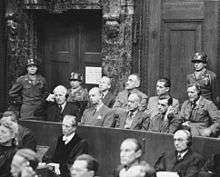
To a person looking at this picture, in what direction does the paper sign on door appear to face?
facing the viewer

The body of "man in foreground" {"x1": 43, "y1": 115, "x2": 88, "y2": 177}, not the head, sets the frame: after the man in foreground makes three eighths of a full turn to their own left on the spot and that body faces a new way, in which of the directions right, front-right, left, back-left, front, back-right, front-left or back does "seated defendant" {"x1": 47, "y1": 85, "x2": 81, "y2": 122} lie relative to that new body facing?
left

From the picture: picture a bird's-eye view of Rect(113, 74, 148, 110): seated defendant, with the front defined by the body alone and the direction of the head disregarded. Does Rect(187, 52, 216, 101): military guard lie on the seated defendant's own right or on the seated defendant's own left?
on the seated defendant's own left

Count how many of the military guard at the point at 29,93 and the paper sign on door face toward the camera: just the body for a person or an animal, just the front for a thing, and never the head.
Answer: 2

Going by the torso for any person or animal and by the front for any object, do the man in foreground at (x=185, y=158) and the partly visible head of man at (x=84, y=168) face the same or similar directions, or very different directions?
same or similar directions

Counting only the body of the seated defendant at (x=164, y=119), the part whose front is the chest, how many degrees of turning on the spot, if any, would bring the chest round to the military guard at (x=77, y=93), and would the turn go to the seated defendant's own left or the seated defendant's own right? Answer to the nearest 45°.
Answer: approximately 90° to the seated defendant's own right

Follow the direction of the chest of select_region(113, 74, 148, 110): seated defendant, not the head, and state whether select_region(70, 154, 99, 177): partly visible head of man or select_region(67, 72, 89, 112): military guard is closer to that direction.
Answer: the partly visible head of man

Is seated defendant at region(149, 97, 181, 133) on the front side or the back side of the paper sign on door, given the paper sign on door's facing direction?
on the front side

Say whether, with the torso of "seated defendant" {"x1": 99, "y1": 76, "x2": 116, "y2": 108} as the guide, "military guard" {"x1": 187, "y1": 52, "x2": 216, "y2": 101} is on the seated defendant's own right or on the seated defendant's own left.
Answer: on the seated defendant's own left

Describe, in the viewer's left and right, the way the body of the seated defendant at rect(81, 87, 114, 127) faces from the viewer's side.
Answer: facing the viewer and to the left of the viewer

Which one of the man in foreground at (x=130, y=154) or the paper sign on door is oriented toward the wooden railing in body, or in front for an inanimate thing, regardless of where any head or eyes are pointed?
the paper sign on door

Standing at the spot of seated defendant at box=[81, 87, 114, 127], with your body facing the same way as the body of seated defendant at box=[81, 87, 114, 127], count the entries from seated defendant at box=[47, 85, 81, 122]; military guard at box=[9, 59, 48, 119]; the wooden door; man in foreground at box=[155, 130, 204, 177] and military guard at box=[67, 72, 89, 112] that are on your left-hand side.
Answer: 1
